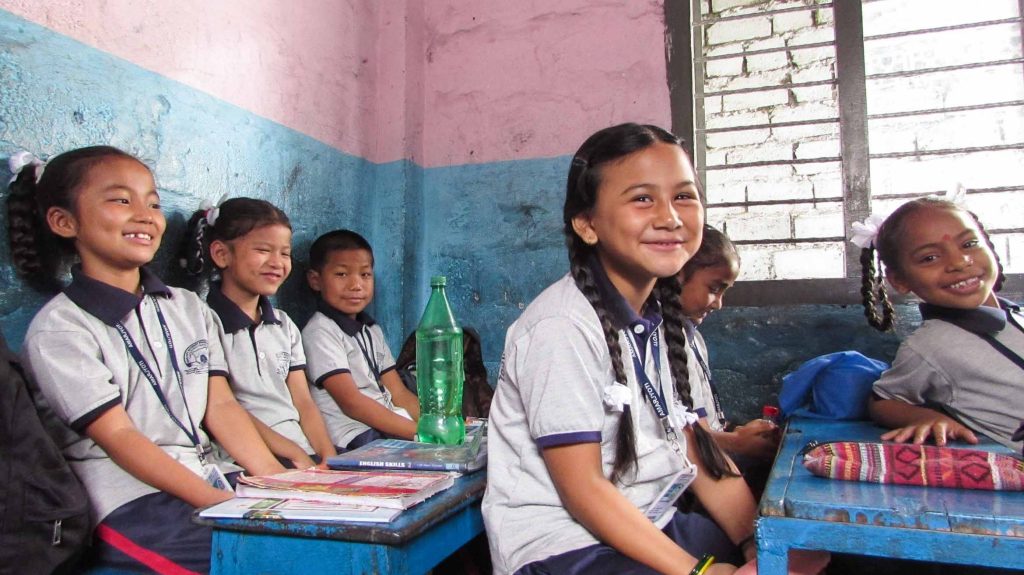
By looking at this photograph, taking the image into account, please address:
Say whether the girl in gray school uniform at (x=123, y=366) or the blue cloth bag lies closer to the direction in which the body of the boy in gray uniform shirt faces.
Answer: the blue cloth bag

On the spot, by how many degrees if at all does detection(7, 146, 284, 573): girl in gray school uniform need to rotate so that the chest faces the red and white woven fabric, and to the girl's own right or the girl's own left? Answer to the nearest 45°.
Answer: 0° — they already face it

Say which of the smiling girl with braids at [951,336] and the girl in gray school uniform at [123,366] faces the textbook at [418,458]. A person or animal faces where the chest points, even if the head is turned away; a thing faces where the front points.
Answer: the girl in gray school uniform

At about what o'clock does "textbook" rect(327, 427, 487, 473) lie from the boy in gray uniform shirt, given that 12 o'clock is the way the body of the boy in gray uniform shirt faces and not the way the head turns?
The textbook is roughly at 1 o'clock from the boy in gray uniform shirt.

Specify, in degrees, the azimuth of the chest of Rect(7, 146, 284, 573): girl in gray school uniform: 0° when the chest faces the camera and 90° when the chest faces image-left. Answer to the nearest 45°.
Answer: approximately 315°

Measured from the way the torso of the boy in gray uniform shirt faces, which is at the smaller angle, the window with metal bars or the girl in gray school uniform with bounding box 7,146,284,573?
the window with metal bars

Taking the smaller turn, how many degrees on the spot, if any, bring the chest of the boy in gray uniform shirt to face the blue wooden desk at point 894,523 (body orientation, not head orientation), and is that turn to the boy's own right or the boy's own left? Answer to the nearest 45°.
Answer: approximately 45° to the boy's own right
